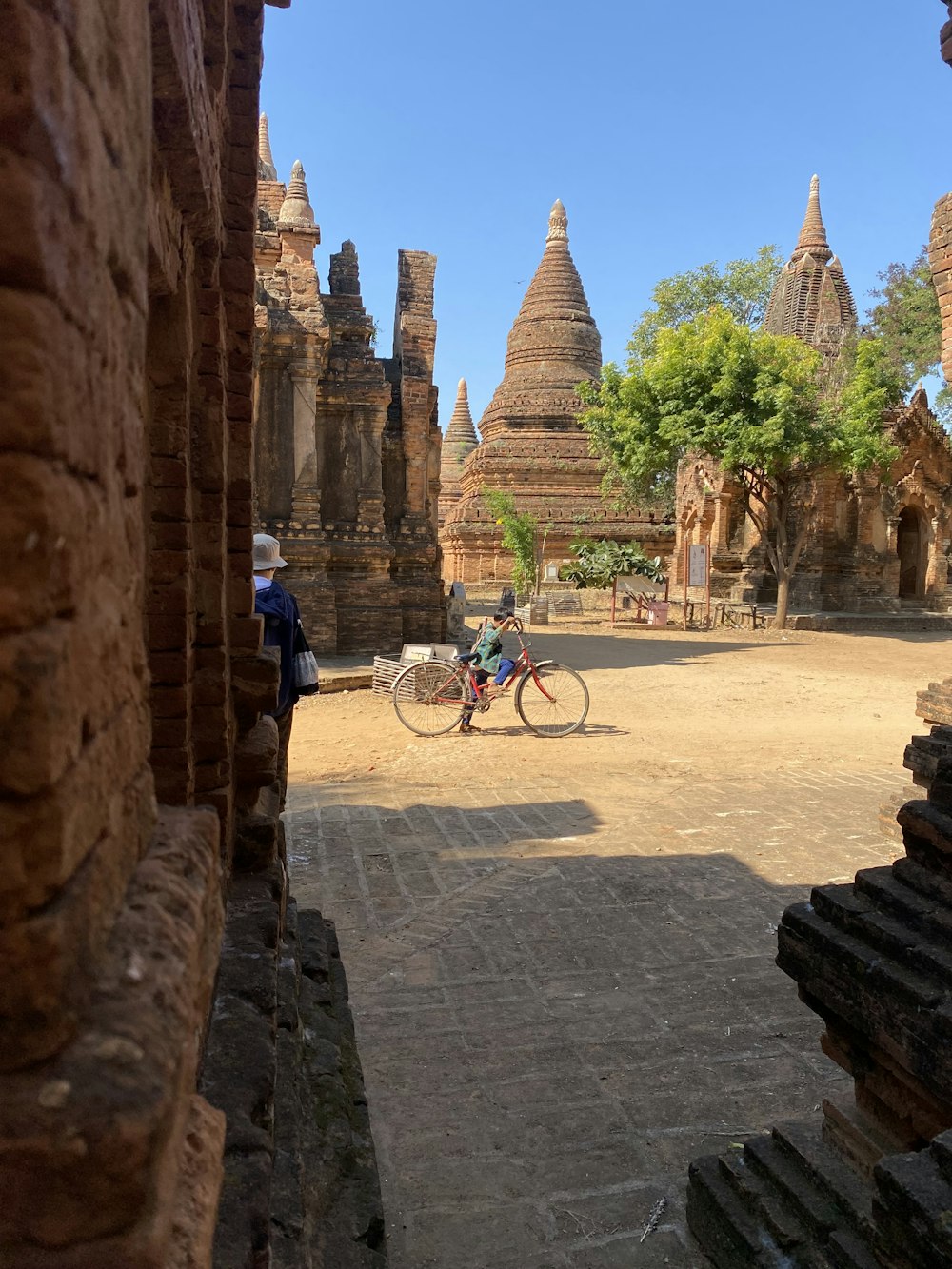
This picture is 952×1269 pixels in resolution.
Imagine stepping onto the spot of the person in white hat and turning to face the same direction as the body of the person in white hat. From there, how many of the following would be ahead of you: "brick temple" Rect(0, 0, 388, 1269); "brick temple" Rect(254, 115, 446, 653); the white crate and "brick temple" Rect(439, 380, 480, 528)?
3

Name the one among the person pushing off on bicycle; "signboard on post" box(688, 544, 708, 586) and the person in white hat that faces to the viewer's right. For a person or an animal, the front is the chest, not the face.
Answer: the person pushing off on bicycle

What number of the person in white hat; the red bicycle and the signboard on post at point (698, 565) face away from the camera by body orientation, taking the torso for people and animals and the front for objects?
1

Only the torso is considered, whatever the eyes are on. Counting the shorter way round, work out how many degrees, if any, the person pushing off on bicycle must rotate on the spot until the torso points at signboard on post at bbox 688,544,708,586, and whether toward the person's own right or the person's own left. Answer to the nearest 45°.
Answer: approximately 90° to the person's own left

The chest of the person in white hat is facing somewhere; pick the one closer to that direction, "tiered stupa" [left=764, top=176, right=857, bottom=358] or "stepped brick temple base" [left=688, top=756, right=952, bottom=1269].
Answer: the tiered stupa

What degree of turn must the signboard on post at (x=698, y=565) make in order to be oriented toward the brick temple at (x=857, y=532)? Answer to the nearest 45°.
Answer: approximately 135° to its left

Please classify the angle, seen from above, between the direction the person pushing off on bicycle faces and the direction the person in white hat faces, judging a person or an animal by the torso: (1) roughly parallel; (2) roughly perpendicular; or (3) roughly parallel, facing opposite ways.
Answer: roughly perpendicular

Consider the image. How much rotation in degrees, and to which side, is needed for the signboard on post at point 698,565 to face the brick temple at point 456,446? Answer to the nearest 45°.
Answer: approximately 135° to its right

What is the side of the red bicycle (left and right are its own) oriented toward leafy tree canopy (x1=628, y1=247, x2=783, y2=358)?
left

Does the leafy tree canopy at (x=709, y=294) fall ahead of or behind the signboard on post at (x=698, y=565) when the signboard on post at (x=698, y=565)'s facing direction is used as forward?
behind

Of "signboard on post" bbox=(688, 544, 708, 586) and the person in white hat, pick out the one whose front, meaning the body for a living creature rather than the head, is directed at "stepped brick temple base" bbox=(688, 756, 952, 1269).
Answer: the signboard on post

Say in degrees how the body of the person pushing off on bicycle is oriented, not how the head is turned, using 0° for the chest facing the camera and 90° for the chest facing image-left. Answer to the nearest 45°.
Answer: approximately 270°

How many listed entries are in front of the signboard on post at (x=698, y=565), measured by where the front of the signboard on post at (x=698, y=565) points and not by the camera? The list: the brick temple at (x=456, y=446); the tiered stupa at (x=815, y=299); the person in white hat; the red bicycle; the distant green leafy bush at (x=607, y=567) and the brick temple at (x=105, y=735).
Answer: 3
